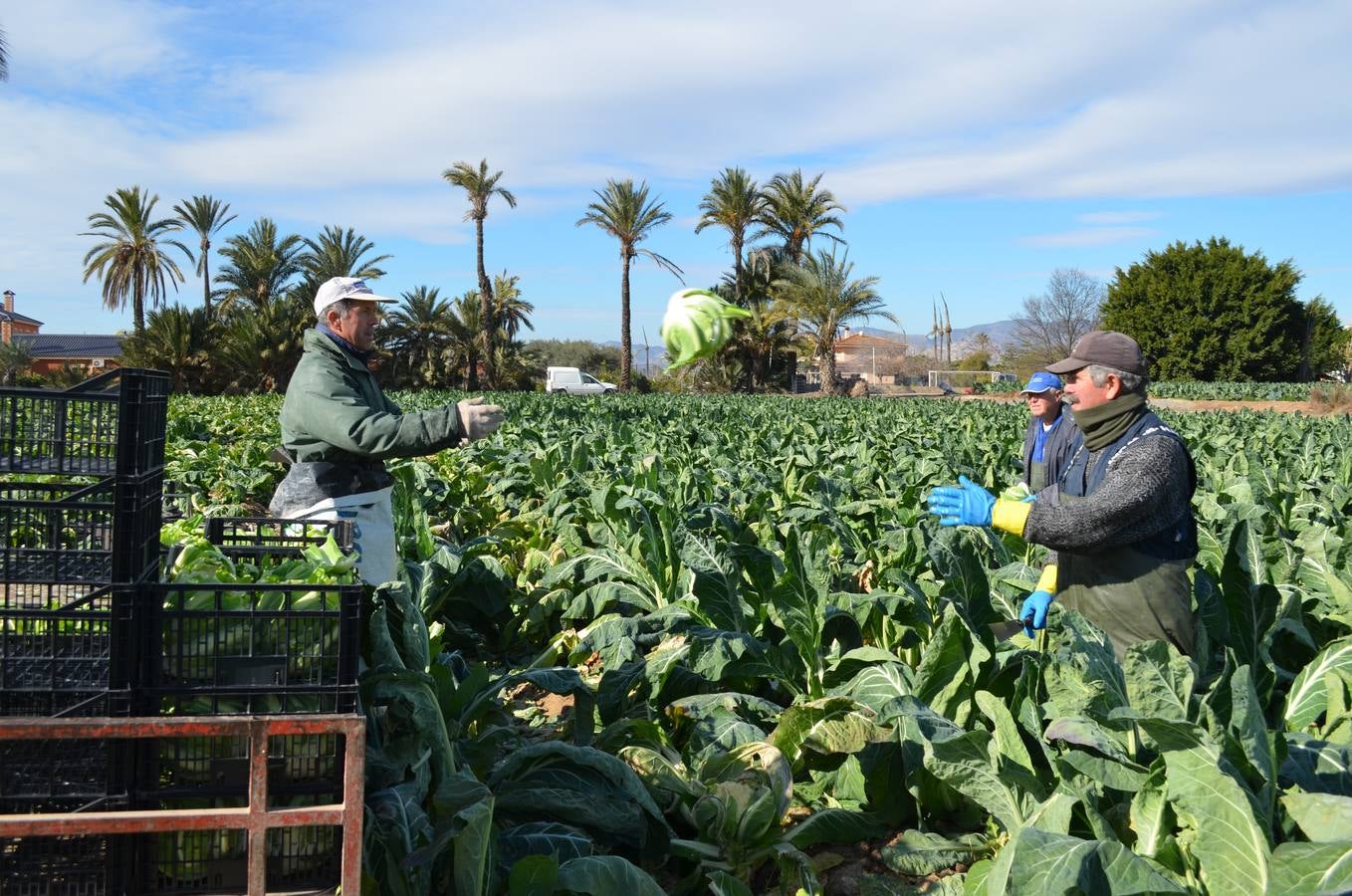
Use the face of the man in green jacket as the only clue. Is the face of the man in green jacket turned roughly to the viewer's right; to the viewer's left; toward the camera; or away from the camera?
to the viewer's right

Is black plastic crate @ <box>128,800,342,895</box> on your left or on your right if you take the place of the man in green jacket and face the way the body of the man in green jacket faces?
on your right

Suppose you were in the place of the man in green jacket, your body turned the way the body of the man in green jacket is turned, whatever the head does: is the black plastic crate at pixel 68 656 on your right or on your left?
on your right

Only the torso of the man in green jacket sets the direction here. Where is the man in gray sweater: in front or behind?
in front

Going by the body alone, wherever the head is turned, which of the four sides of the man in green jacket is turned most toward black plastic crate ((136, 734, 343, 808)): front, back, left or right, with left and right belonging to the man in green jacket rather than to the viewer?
right

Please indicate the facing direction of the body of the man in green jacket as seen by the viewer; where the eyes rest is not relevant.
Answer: to the viewer's right

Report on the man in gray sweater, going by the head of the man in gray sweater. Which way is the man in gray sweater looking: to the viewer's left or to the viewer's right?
to the viewer's left

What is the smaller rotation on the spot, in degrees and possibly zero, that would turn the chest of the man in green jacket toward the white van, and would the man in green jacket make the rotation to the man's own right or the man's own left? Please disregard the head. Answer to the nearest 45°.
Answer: approximately 90° to the man's own left

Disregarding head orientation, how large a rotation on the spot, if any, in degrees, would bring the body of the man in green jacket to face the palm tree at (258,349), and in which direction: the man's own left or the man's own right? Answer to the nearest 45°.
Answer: approximately 90° to the man's own left
